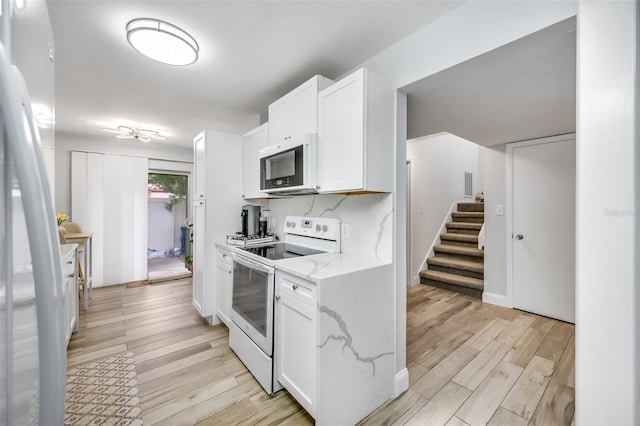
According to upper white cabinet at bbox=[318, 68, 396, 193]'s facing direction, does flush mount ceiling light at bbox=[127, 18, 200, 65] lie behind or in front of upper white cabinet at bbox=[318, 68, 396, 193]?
in front

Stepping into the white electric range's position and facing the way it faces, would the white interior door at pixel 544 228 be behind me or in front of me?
behind

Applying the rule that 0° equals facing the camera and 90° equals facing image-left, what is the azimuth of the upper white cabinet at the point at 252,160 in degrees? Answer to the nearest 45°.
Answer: approximately 45°

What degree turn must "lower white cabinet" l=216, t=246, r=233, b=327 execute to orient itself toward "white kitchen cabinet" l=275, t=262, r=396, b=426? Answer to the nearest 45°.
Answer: approximately 90° to its left

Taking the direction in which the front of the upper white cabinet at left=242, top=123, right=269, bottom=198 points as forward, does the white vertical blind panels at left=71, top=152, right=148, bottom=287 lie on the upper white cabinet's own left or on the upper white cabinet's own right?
on the upper white cabinet's own right

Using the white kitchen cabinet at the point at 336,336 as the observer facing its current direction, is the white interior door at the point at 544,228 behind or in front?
behind

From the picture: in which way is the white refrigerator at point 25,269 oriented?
to the viewer's right

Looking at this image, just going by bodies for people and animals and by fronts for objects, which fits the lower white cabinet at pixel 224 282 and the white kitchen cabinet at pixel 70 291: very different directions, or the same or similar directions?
very different directions

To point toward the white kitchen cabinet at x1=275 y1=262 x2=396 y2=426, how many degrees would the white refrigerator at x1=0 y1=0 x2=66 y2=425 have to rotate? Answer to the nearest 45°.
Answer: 0° — it already faces it

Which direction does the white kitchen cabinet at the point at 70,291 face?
to the viewer's right

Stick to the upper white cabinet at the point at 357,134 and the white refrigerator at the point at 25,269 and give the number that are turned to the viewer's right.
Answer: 1

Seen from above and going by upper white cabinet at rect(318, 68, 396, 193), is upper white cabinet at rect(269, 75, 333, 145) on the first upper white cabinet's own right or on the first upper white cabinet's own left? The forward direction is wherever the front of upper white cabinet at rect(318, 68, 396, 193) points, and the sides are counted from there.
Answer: on the first upper white cabinet's own right

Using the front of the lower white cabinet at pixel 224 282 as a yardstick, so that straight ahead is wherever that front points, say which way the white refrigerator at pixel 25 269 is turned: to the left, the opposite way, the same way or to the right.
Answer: the opposite way

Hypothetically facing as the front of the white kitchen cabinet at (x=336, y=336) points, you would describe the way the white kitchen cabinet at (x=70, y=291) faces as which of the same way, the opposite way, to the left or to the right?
the opposite way
